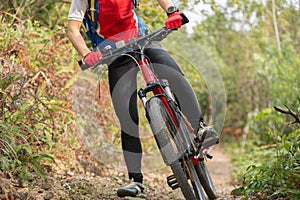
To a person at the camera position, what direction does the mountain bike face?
facing the viewer
